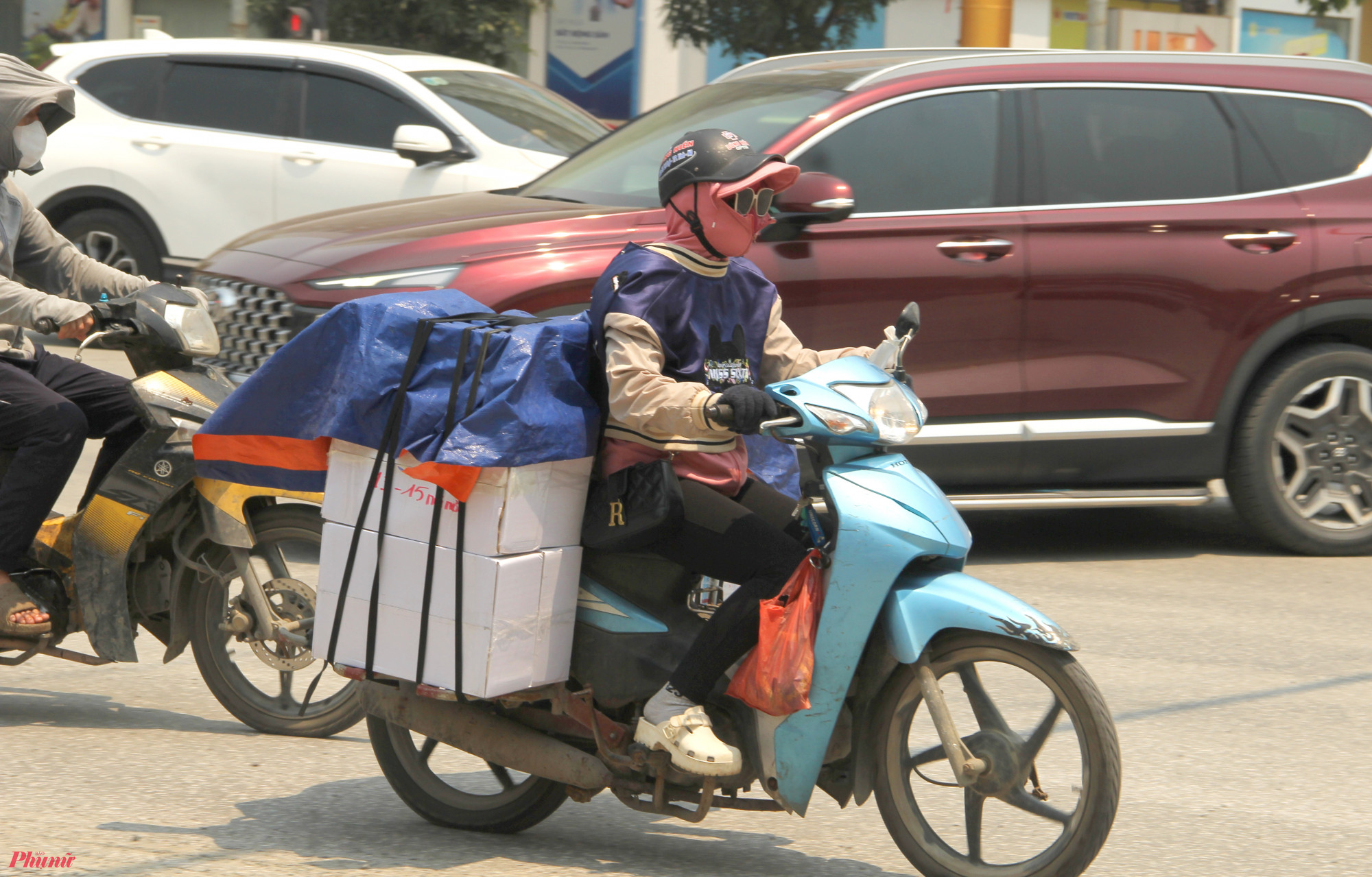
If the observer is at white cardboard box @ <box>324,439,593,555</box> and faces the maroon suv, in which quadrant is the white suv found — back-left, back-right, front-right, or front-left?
front-left

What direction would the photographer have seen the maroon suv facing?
facing the viewer and to the left of the viewer

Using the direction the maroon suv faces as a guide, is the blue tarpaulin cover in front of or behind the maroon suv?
in front

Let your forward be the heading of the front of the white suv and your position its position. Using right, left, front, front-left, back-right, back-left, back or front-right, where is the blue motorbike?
front-right

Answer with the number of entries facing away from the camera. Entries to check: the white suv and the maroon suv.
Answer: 0

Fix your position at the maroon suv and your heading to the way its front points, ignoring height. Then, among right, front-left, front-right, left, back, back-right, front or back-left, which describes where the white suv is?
right

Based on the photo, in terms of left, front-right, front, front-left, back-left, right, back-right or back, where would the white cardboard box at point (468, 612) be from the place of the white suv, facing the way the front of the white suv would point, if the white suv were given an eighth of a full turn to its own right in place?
front

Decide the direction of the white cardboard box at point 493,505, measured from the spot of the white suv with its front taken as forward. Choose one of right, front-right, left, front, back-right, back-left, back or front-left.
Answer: front-right

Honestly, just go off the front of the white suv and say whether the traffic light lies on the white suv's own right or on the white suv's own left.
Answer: on the white suv's own left

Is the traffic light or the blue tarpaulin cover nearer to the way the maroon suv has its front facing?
the blue tarpaulin cover
